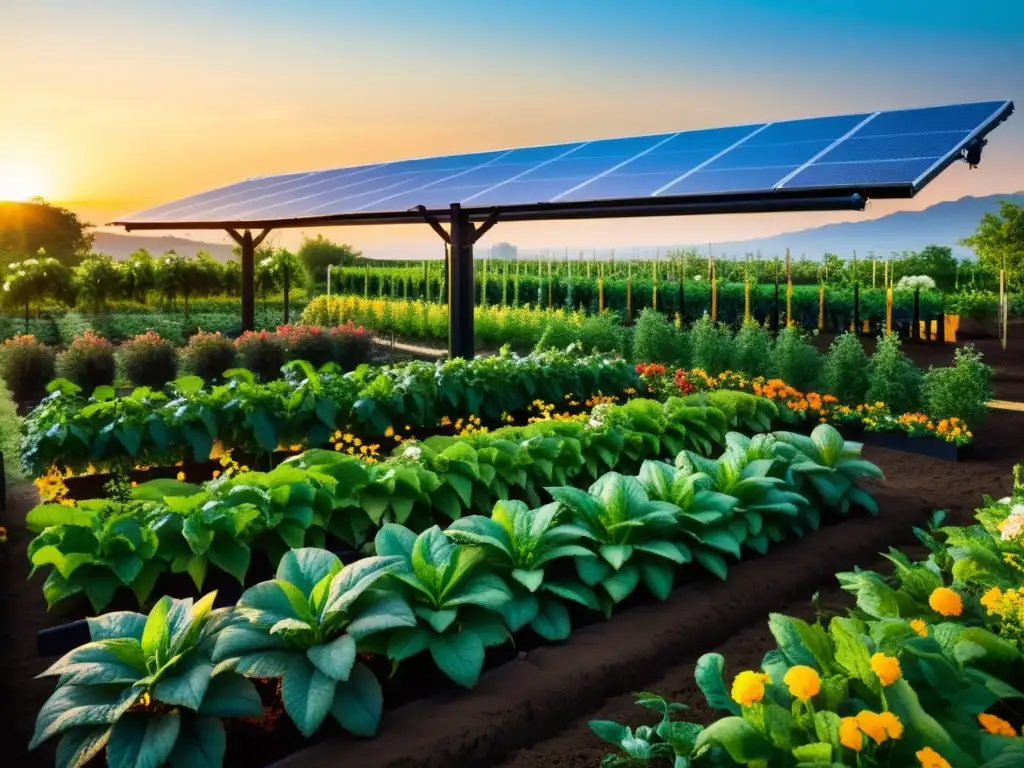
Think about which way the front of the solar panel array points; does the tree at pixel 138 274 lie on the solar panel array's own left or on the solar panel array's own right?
on the solar panel array's own right

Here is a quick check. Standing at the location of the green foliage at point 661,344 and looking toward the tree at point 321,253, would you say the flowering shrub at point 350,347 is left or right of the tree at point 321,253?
left

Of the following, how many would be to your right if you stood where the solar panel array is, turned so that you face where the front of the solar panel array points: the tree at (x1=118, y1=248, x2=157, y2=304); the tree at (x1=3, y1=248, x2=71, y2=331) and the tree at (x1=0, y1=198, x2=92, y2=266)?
3

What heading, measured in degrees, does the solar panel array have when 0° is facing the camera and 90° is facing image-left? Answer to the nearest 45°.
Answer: approximately 45°

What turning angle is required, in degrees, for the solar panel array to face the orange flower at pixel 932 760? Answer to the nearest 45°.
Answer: approximately 45° to its left

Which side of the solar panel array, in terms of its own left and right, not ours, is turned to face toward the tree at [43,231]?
right

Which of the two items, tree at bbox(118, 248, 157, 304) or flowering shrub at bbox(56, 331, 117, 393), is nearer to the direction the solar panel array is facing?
the flowering shrub

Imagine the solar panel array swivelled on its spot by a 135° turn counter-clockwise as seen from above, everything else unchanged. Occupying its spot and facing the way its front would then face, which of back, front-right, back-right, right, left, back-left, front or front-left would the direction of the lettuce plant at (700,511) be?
right

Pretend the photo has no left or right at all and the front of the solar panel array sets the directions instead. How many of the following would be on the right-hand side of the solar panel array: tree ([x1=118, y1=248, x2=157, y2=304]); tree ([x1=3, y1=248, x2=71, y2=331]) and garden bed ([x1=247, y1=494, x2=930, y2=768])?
2

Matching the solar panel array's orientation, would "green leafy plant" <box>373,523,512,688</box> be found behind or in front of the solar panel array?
in front
